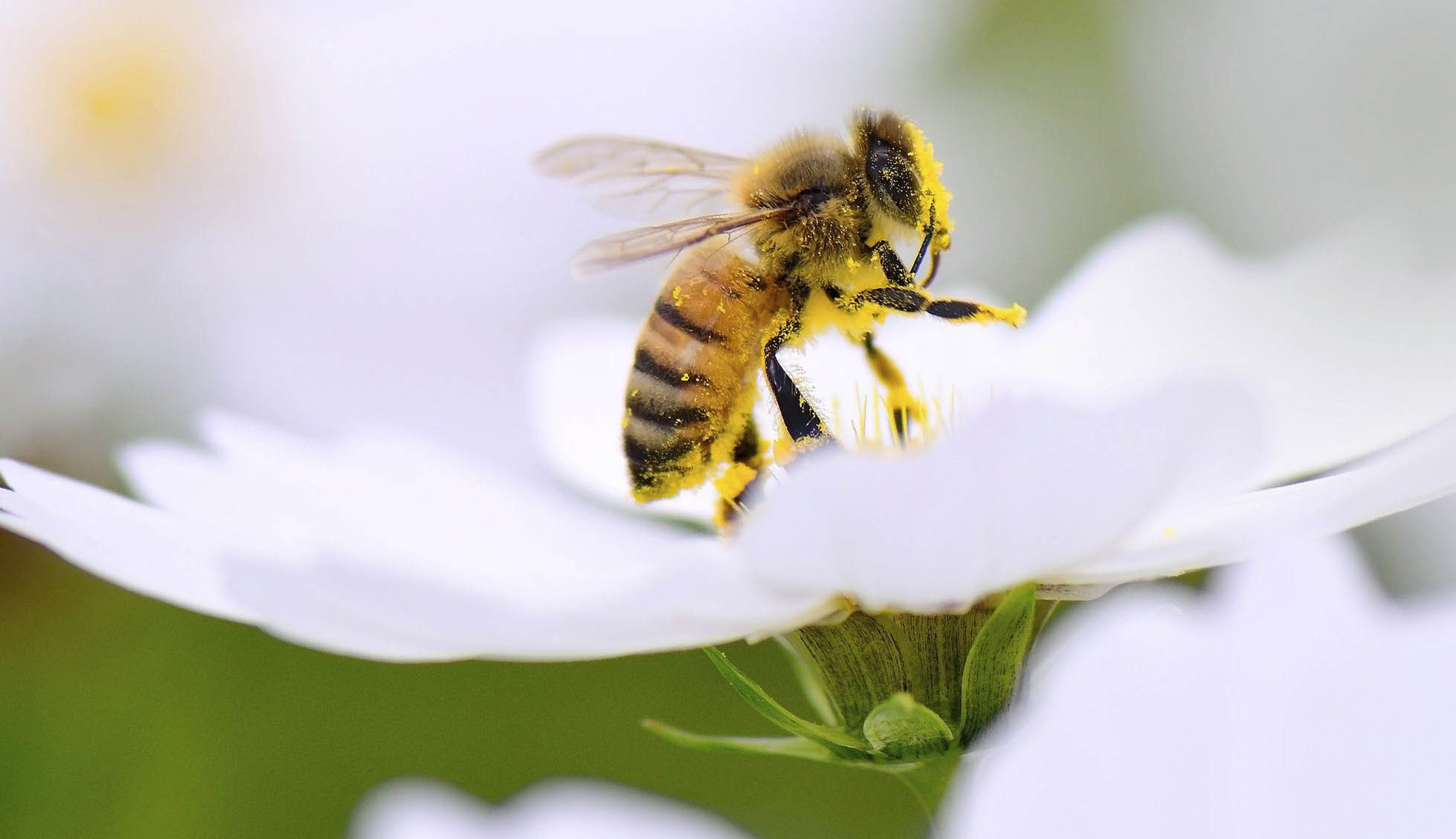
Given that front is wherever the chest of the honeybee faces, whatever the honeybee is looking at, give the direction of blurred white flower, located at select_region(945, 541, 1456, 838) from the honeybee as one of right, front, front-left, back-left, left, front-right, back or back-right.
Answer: right

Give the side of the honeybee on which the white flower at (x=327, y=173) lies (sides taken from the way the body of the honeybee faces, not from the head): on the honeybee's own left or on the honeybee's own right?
on the honeybee's own left

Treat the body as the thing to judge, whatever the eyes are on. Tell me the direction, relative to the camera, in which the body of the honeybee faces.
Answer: to the viewer's right

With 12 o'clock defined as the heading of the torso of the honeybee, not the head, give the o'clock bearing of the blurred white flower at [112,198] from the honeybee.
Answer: The blurred white flower is roughly at 8 o'clock from the honeybee.
